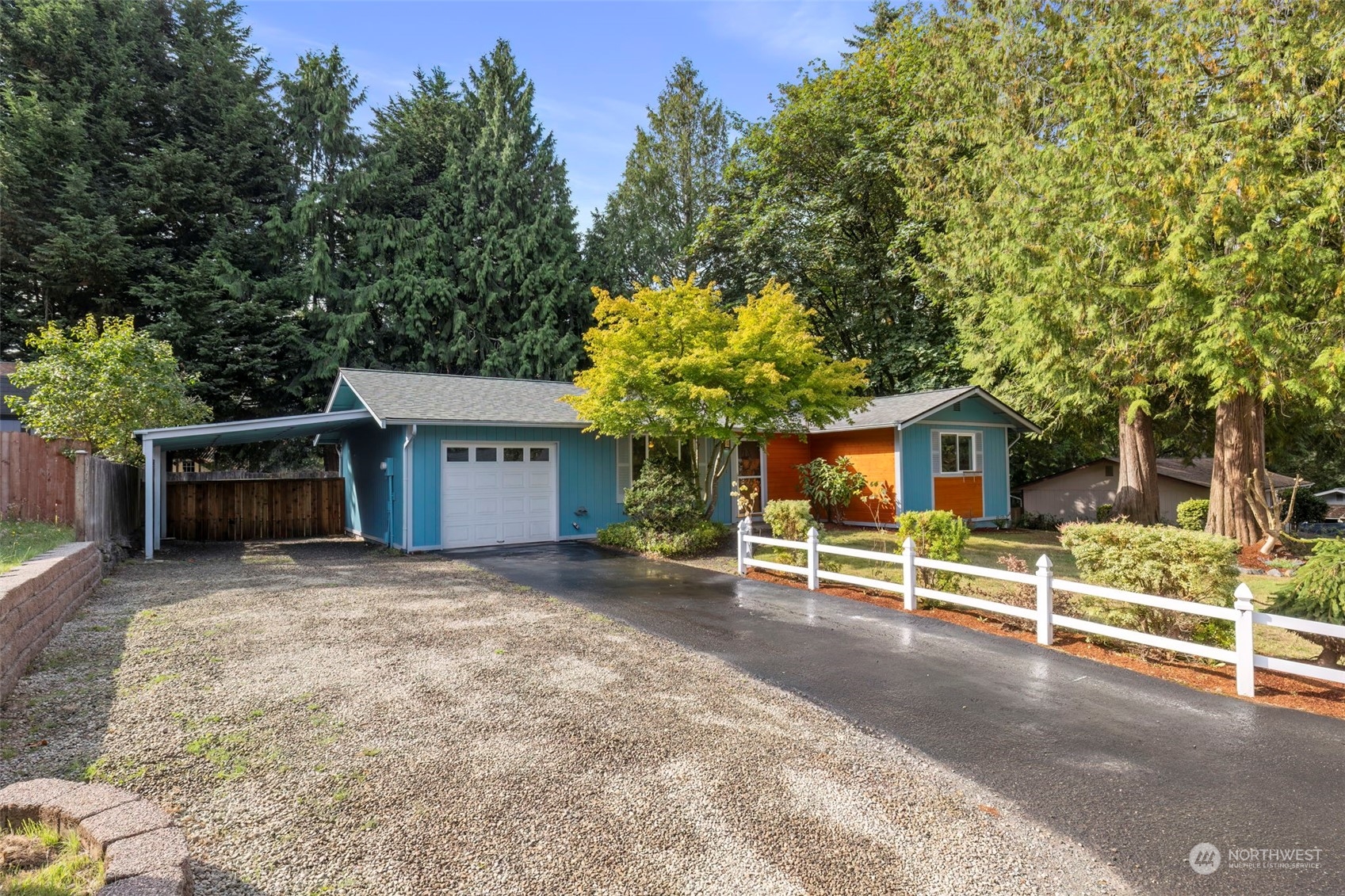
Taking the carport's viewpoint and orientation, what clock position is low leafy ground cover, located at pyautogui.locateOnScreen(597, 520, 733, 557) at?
The low leafy ground cover is roughly at 10 o'clock from the carport.

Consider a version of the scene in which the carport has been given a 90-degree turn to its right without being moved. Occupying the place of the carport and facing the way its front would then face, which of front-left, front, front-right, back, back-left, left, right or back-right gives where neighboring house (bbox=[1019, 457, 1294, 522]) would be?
back

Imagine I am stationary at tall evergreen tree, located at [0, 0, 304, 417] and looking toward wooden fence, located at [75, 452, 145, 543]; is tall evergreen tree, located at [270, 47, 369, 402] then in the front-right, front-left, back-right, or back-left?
back-left

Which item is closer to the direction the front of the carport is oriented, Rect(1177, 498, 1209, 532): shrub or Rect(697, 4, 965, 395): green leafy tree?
the shrub

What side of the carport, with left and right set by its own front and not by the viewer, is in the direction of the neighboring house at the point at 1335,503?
left

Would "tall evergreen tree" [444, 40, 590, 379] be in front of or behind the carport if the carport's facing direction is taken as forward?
behind

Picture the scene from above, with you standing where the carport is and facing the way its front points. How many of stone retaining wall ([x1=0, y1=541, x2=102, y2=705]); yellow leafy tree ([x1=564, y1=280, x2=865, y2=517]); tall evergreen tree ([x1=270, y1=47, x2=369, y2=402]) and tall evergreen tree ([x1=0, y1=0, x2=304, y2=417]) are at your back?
2

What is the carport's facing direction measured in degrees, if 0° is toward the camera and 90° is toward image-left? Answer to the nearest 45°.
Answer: approximately 0°

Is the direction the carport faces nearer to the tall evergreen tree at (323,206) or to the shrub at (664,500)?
the shrub

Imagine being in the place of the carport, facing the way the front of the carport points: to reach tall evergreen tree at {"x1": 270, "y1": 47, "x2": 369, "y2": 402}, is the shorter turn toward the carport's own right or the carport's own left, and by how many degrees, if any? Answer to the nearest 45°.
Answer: approximately 180°

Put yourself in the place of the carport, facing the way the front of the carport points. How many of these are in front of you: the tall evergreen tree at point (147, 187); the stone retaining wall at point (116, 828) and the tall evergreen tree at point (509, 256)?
1

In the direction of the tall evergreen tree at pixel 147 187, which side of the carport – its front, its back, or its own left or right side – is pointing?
back

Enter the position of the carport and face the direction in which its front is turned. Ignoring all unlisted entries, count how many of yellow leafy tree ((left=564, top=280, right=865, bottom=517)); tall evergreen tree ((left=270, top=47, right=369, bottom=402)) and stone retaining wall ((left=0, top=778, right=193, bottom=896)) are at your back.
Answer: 1

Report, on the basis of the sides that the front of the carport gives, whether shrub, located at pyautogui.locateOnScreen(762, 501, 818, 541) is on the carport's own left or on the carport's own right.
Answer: on the carport's own left

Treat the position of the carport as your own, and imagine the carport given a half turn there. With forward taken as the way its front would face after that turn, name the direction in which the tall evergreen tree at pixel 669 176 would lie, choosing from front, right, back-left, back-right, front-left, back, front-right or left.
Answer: front-right
